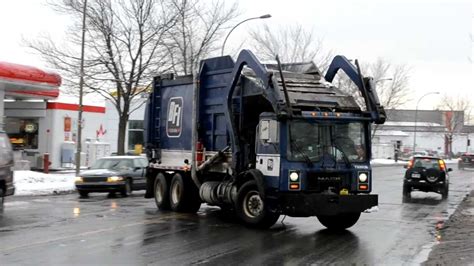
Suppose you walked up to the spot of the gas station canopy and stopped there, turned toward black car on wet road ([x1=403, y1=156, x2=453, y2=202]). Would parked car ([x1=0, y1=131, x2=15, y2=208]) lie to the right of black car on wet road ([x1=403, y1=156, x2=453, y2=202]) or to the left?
right

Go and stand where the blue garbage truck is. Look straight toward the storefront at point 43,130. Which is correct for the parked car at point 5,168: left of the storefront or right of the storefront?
left

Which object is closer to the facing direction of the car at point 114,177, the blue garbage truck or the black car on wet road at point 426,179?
the blue garbage truck

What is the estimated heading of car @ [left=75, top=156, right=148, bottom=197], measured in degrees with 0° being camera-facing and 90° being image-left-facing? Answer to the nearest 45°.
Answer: approximately 45°

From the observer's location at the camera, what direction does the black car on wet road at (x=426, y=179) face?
facing away from the viewer

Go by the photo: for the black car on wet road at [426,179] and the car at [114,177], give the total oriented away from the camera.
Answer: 1
